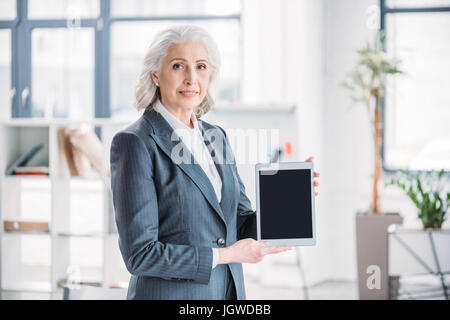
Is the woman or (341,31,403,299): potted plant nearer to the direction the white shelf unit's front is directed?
the woman

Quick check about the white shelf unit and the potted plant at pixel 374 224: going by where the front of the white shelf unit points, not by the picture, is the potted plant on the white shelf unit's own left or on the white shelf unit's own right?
on the white shelf unit's own left

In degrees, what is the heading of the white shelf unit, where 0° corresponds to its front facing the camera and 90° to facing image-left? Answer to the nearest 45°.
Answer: approximately 0°

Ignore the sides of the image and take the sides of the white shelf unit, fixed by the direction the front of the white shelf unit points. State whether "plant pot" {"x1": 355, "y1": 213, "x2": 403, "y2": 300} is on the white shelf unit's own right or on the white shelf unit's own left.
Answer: on the white shelf unit's own left

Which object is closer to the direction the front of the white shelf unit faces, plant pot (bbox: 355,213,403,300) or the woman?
the woman

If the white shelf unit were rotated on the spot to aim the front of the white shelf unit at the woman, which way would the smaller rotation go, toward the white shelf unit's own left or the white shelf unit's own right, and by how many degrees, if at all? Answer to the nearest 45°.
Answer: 0° — it already faces them

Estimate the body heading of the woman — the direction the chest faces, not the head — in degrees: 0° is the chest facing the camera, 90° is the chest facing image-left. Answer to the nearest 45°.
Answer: approximately 315°
